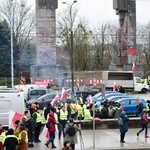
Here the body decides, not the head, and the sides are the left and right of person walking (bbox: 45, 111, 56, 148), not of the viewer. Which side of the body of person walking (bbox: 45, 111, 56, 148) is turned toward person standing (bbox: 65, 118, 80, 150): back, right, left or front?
right

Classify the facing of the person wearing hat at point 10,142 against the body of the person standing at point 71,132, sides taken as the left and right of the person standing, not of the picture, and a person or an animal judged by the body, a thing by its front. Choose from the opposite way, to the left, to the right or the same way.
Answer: the same way

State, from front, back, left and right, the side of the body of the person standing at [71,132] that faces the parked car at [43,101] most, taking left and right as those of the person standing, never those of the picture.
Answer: front

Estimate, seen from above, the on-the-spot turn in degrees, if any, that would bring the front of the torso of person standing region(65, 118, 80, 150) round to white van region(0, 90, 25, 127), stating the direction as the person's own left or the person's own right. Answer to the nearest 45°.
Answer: approximately 45° to the person's own left

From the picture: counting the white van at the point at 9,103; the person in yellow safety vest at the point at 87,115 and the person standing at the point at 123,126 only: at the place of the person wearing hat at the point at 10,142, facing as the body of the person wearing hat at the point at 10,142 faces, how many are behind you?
0

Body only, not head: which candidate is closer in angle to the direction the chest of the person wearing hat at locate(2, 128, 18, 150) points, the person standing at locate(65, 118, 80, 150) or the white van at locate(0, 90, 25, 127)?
the white van

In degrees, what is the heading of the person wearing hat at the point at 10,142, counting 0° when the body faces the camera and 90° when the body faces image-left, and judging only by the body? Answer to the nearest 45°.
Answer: approximately 180°

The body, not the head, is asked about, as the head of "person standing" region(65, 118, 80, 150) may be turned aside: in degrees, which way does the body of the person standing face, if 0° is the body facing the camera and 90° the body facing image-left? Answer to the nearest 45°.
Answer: approximately 180°

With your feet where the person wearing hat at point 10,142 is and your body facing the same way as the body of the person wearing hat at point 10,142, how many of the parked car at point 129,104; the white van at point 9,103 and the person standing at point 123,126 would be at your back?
0

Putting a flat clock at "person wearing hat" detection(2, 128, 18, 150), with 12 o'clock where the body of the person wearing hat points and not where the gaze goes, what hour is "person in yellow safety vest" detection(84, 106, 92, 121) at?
The person in yellow safety vest is roughly at 1 o'clock from the person wearing hat.
